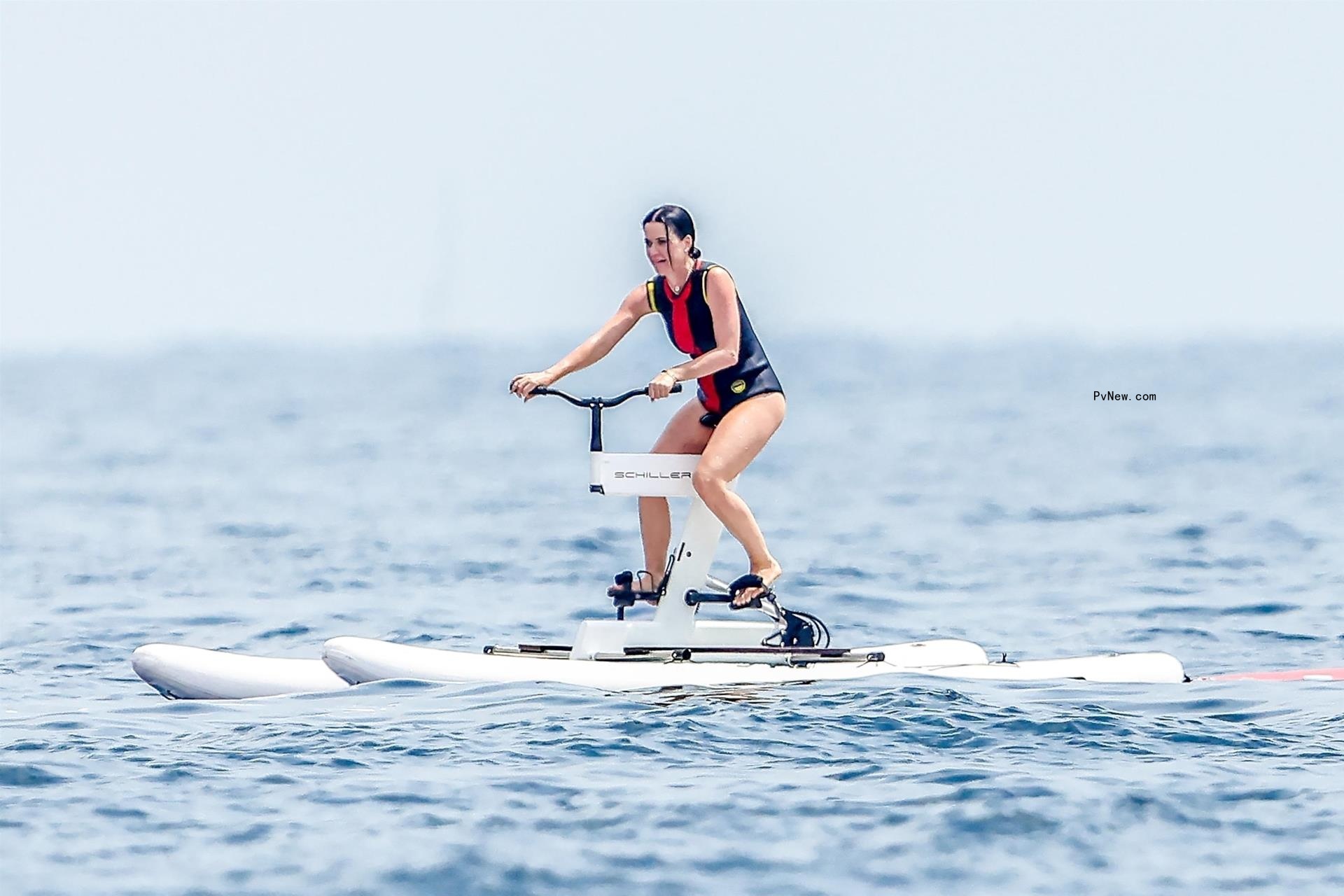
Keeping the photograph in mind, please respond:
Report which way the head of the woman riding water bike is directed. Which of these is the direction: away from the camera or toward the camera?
toward the camera

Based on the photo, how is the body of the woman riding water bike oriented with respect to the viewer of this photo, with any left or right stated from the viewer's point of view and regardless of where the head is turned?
facing the viewer and to the left of the viewer
